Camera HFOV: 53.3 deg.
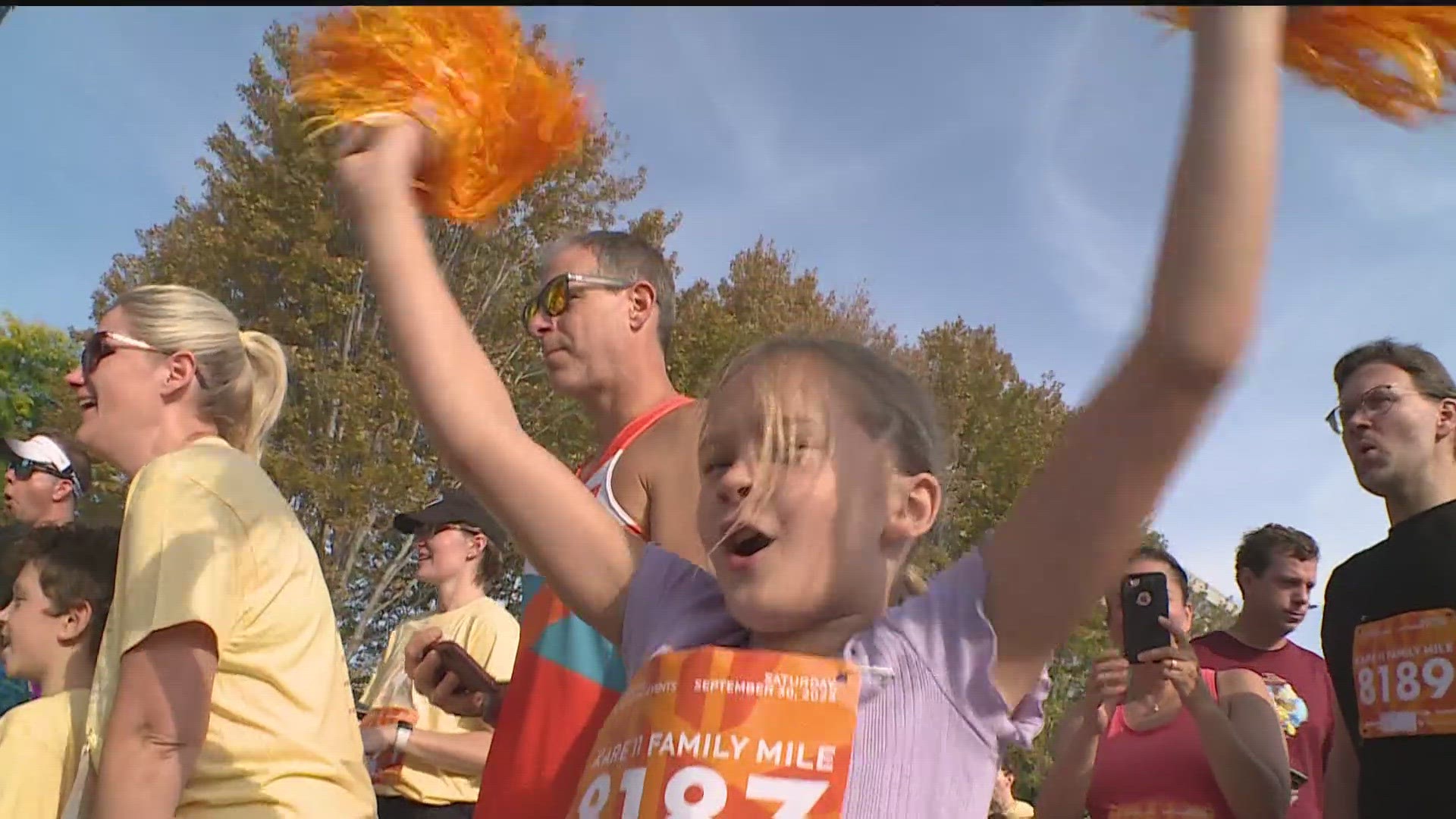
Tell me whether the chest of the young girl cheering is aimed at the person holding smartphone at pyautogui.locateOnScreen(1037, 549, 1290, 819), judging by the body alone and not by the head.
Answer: no

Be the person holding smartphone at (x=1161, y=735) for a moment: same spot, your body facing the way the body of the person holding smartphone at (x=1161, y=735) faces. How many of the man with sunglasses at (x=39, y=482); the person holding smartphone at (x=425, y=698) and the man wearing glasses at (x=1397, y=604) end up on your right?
2

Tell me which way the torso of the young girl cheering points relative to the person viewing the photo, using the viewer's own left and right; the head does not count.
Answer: facing the viewer and to the left of the viewer

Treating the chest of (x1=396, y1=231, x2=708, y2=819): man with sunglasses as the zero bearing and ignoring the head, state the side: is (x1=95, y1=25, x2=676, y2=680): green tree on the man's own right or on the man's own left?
on the man's own right

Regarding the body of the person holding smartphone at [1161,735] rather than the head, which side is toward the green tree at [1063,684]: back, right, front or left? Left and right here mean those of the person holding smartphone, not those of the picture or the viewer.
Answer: back

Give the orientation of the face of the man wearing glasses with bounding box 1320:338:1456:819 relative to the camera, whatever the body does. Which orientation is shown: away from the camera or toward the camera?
toward the camera

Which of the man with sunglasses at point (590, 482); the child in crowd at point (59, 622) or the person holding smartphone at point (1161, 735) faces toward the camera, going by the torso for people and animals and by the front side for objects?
the person holding smartphone

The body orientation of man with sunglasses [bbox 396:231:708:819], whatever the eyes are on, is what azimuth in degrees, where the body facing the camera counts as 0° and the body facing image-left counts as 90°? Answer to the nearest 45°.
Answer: approximately 90°

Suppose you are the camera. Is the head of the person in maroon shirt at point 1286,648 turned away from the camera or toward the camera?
toward the camera

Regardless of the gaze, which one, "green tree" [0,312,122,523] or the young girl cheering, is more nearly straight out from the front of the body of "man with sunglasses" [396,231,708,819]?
the green tree

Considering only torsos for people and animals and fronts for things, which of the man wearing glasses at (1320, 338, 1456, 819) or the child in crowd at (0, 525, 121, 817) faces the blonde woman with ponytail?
the man wearing glasses

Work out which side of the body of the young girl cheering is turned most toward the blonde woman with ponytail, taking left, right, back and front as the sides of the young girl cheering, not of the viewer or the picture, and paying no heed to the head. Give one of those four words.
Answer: right

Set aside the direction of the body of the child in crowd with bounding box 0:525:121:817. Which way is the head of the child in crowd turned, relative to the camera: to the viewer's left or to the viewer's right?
to the viewer's left
